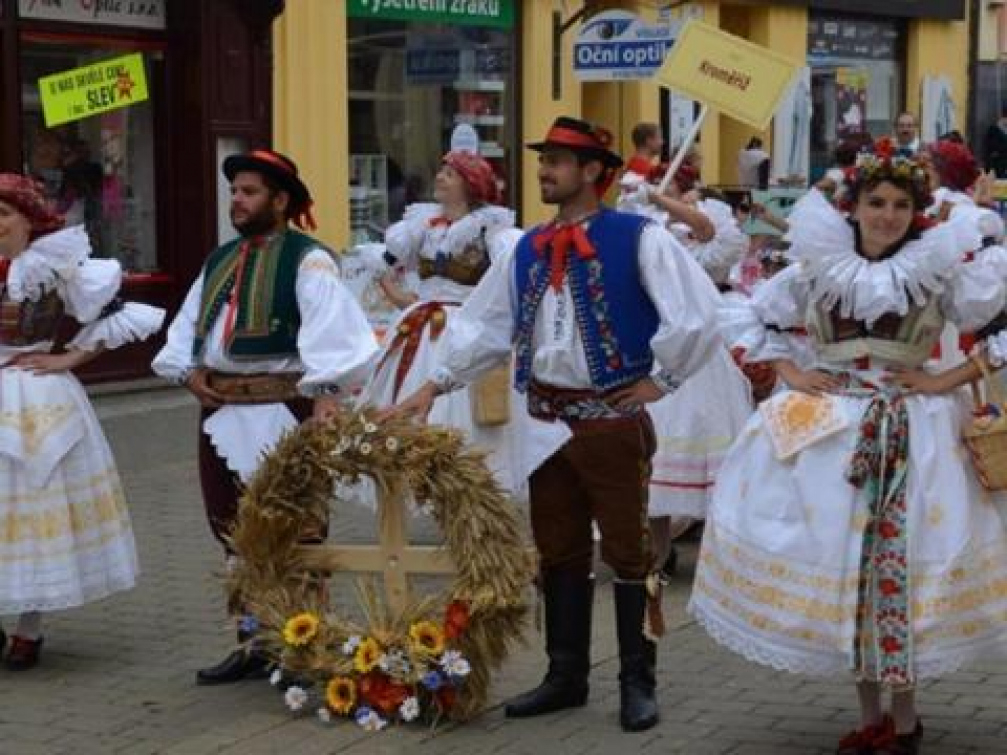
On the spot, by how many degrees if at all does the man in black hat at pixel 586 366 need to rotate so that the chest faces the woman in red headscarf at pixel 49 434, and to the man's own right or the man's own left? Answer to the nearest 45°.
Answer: approximately 45° to the man's own right

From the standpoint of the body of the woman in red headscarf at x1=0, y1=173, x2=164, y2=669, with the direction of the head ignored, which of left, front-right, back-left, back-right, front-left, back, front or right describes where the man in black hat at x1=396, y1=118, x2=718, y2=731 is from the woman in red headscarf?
left

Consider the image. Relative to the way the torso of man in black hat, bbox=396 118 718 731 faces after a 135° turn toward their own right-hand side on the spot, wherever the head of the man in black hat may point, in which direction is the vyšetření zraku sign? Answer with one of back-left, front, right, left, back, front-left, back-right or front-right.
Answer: front

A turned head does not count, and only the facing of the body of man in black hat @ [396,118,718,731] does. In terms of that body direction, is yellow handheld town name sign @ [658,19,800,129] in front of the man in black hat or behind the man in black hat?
behind

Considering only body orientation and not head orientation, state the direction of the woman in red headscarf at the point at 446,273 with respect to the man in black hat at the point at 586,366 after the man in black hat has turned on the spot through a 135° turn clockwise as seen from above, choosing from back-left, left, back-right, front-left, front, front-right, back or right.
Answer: front

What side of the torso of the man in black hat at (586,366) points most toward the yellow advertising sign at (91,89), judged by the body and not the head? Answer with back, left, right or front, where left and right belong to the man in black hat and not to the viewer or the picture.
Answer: right

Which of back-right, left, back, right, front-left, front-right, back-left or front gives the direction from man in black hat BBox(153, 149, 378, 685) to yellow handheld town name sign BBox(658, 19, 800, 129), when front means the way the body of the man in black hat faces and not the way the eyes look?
back

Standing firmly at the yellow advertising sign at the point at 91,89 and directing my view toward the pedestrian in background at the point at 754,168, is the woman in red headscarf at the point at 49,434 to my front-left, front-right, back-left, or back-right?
back-right
